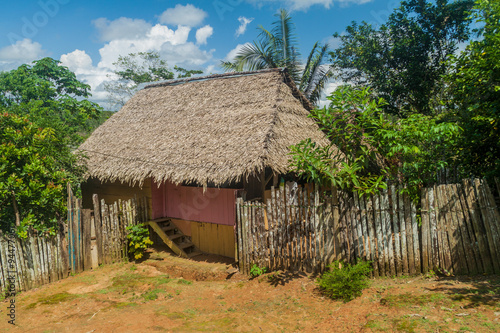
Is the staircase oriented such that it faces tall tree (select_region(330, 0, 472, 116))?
no

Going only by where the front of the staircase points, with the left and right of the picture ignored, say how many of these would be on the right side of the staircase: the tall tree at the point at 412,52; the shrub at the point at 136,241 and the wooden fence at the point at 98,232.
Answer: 2

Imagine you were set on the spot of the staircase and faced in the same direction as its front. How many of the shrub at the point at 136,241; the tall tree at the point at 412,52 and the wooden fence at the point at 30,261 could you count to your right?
2

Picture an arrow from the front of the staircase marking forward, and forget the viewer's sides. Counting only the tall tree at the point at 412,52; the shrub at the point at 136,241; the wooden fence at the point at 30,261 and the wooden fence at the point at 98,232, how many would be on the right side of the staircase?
3

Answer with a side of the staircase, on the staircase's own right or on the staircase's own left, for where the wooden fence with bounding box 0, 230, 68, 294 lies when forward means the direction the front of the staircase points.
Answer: on the staircase's own right

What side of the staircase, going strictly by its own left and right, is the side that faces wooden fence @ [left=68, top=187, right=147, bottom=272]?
right

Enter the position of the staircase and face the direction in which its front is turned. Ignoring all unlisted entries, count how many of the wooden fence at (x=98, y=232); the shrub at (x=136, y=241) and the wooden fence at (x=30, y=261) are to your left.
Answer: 0

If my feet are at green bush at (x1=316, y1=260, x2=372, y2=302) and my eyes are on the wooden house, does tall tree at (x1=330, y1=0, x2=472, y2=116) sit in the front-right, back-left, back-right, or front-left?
front-right
